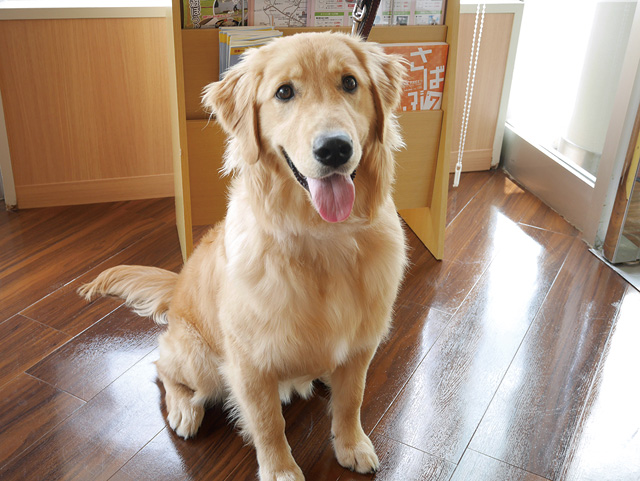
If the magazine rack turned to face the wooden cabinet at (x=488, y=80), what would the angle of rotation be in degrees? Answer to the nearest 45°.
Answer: approximately 135° to its left

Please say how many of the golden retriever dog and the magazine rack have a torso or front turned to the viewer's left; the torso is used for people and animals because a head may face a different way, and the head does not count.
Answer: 0

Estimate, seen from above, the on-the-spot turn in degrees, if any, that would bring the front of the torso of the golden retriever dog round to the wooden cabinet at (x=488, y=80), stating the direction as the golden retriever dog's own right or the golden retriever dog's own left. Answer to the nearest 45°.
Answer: approximately 90° to the golden retriever dog's own left

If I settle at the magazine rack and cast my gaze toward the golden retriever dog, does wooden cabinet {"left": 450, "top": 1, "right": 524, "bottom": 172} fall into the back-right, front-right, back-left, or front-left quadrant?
back-left

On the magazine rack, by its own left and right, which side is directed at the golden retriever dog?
front

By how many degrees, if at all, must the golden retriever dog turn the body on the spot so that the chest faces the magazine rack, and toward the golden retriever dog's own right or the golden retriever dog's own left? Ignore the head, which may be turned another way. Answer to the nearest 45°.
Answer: approximately 135° to the golden retriever dog's own left

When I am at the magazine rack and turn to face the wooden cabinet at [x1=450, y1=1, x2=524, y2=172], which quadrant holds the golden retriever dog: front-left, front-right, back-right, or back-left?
back-right

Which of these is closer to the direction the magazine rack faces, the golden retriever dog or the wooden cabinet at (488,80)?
the golden retriever dog
